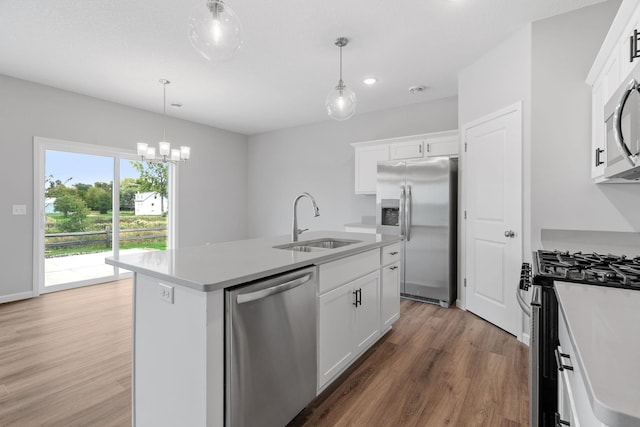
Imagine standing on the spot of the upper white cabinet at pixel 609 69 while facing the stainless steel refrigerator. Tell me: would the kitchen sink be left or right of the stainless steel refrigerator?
left

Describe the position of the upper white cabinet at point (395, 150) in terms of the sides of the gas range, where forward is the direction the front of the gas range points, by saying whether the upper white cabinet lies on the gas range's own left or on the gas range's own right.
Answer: on the gas range's own right

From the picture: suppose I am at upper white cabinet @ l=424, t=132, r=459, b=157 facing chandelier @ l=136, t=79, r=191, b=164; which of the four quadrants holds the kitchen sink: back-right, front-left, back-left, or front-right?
front-left

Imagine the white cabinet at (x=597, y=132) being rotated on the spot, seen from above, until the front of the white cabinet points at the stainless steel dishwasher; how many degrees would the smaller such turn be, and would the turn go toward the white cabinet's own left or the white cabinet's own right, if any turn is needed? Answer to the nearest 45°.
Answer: approximately 45° to the white cabinet's own left

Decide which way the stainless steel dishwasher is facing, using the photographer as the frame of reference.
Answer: facing the viewer and to the right of the viewer

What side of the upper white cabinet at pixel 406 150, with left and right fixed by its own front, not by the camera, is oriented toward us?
front

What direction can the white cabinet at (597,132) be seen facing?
to the viewer's left

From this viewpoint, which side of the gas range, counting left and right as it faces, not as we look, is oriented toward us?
left

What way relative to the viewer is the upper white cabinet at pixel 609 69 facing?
to the viewer's left
